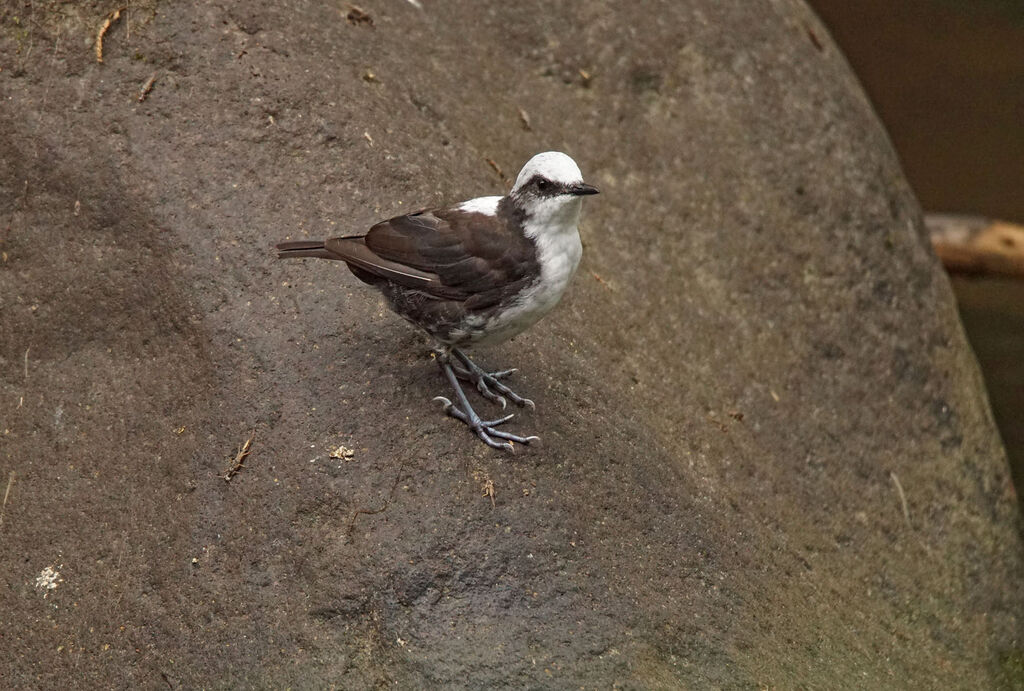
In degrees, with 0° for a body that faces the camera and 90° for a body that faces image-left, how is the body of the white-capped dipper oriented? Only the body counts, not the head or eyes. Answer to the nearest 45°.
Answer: approximately 270°

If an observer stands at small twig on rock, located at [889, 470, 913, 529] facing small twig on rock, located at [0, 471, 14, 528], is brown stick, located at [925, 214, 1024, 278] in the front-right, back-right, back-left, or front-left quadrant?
back-right

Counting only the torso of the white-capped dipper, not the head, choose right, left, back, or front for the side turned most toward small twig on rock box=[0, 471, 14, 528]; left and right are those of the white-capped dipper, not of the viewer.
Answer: back

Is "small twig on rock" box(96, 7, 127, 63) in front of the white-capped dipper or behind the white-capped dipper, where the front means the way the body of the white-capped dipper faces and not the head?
behind

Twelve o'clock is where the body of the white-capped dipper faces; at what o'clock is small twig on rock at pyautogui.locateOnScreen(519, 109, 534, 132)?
The small twig on rock is roughly at 9 o'clock from the white-capped dipper.

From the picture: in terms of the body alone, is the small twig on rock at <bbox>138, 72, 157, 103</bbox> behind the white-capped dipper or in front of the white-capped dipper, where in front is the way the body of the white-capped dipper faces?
behind

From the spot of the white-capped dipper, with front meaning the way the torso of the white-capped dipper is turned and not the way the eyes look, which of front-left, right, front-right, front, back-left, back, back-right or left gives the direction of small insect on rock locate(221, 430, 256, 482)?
back-right

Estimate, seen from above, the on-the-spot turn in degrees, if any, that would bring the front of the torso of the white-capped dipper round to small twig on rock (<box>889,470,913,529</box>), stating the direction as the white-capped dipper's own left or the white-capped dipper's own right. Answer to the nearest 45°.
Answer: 0° — it already faces it

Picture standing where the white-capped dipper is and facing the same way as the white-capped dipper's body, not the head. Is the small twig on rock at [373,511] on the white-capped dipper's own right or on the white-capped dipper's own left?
on the white-capped dipper's own right
